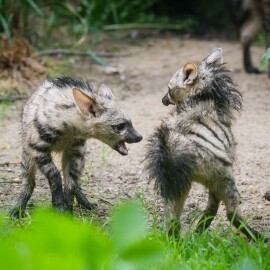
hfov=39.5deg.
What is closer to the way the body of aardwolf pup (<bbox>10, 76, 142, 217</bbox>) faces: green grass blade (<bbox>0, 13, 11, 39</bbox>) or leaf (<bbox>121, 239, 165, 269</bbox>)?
the leaf

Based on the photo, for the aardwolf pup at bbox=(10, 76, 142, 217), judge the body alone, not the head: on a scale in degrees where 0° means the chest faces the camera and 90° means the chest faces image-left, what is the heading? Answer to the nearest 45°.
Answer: approximately 315°

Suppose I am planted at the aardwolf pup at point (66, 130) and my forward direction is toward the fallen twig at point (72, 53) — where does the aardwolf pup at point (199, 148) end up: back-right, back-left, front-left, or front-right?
back-right

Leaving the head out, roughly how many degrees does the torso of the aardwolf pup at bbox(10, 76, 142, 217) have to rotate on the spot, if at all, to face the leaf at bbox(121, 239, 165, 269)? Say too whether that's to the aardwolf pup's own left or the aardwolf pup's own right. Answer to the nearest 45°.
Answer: approximately 45° to the aardwolf pup's own right

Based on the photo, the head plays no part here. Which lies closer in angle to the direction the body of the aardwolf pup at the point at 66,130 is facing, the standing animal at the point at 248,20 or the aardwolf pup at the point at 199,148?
the aardwolf pup

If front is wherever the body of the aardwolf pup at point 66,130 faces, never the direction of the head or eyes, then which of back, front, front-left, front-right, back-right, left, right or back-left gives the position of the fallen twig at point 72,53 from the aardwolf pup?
back-left
